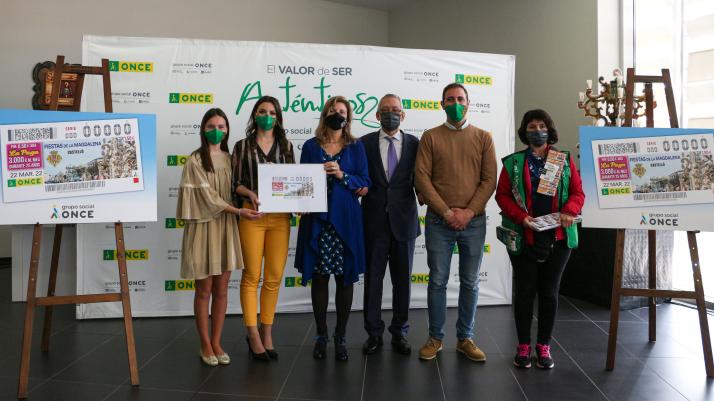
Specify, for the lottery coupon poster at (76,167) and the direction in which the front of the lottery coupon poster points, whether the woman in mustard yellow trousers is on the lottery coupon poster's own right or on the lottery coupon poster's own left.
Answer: on the lottery coupon poster's own left

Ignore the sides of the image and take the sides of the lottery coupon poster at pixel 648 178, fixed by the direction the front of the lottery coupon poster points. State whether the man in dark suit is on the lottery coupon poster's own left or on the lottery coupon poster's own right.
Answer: on the lottery coupon poster's own right

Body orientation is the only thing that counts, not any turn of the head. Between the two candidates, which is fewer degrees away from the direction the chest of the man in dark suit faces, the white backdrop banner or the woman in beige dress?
the woman in beige dress

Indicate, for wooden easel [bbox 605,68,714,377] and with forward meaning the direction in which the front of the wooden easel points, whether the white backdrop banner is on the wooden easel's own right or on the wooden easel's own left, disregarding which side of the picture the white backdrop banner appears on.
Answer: on the wooden easel's own right

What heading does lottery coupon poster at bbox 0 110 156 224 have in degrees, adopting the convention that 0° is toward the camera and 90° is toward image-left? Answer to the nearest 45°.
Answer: approximately 0°

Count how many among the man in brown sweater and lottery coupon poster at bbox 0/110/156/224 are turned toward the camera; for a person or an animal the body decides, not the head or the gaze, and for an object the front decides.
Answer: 2

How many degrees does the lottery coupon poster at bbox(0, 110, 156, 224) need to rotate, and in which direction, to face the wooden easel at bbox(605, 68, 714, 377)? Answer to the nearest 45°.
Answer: approximately 45° to its left
